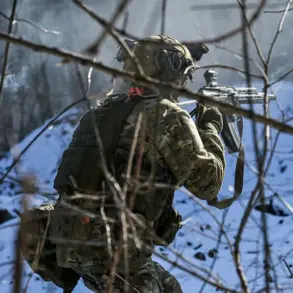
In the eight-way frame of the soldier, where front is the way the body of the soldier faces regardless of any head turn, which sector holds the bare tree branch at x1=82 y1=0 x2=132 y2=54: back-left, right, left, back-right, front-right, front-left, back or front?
back-right

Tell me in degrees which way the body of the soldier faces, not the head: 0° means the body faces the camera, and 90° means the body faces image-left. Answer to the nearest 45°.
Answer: approximately 225°

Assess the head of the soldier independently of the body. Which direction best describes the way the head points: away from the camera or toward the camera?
away from the camera

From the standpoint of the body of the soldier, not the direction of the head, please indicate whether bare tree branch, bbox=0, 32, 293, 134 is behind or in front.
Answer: behind
